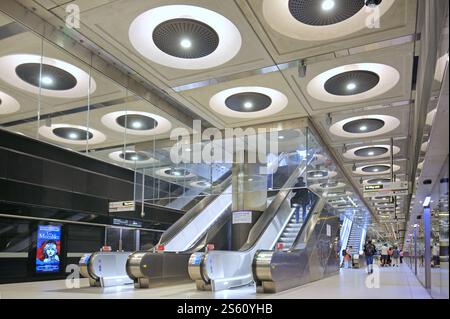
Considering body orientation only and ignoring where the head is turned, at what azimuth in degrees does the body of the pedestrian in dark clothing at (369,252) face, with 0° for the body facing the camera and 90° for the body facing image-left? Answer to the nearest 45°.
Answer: approximately 180°

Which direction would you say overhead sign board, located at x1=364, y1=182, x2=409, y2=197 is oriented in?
toward the camera

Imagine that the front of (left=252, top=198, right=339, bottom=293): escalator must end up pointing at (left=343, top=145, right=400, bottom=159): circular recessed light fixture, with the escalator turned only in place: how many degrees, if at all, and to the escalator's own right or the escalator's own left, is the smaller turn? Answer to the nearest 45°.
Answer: approximately 180°

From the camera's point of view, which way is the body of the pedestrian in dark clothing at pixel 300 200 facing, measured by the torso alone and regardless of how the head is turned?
away from the camera

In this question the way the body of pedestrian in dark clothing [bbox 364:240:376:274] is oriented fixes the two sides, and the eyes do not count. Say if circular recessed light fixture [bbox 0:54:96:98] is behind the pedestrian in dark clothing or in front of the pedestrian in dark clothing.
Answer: behind

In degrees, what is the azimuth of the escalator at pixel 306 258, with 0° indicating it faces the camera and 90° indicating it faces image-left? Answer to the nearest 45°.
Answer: approximately 45°

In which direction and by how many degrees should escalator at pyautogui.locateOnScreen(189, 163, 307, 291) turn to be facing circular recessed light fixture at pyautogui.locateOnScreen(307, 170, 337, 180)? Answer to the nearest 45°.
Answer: approximately 180°

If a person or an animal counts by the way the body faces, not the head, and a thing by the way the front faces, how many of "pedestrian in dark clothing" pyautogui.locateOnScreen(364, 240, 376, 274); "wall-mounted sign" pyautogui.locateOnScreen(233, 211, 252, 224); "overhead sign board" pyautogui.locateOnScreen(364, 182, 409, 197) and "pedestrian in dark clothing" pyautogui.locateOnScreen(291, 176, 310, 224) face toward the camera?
2

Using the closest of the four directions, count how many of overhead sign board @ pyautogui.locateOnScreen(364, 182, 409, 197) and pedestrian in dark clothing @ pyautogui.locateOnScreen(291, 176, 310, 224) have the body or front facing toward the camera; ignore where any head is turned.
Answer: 1

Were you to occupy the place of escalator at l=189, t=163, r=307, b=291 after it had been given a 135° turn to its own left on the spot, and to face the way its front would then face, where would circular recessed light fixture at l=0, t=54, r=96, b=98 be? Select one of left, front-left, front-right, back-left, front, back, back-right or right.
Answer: back-right

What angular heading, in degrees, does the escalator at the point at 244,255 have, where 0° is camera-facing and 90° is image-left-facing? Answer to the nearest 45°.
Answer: approximately 45°
